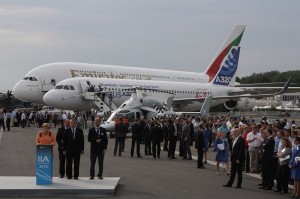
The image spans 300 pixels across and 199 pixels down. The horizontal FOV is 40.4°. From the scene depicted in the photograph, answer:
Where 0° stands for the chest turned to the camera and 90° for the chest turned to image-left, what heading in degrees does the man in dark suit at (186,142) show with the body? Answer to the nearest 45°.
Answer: approximately 45°

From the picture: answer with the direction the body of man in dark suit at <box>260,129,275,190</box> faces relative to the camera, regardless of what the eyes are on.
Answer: to the viewer's left

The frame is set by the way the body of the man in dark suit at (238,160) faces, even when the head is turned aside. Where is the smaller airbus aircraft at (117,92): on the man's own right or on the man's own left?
on the man's own right

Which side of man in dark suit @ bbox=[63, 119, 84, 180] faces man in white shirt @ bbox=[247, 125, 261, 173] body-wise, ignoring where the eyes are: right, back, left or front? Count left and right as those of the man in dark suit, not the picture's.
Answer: left

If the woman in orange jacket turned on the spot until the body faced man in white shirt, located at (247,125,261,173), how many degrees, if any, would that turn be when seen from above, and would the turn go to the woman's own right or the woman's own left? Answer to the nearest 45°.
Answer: approximately 90° to the woman's own left
